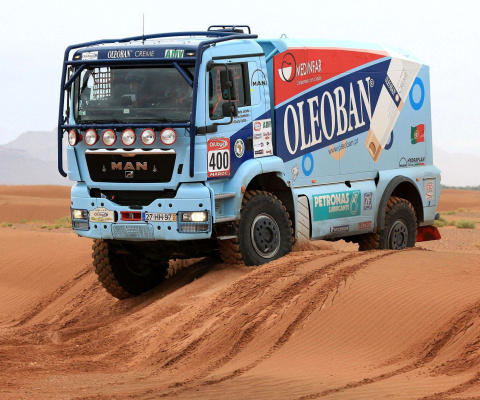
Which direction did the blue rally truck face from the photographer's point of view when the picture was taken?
facing the viewer and to the left of the viewer
